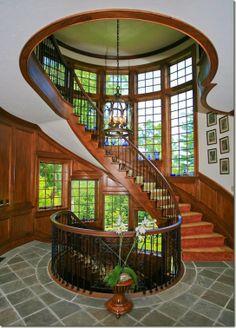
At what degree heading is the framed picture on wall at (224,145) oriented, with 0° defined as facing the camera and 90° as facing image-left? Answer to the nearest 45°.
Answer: approximately 45°

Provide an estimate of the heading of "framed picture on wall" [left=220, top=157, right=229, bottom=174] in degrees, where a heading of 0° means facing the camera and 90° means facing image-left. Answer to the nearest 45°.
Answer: approximately 45°

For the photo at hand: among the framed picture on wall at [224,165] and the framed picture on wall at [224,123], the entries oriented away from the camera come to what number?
0

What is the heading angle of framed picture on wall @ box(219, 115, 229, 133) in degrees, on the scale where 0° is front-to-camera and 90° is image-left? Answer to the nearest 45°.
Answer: approximately 45°

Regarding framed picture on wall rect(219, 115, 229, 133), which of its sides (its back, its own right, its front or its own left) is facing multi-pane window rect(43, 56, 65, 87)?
front

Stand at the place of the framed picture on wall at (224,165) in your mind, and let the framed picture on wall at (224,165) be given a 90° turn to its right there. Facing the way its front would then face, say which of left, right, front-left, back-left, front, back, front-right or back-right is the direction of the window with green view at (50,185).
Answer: front-left

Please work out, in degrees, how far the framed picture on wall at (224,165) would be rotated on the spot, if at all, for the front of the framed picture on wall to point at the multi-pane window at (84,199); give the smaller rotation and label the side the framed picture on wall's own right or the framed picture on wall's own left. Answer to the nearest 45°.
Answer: approximately 45° to the framed picture on wall's own right

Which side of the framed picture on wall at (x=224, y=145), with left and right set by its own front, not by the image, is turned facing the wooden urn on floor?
front

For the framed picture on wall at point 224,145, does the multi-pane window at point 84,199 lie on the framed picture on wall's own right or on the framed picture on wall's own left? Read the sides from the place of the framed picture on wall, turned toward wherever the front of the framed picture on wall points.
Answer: on the framed picture on wall's own right

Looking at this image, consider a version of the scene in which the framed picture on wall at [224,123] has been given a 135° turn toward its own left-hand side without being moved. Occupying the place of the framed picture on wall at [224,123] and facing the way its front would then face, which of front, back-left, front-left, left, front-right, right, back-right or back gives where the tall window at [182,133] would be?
back-left
